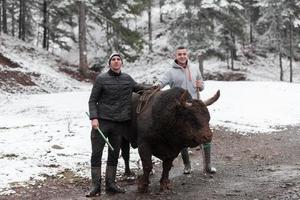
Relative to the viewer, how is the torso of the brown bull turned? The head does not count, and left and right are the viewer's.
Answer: facing the viewer and to the right of the viewer

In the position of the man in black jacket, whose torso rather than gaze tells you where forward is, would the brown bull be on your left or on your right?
on your left

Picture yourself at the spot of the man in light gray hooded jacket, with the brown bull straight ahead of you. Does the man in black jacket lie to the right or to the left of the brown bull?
right

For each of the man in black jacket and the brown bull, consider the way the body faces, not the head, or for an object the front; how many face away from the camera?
0

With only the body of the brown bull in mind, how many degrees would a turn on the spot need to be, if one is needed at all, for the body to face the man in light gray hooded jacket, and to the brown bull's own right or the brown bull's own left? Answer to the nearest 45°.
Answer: approximately 135° to the brown bull's own left

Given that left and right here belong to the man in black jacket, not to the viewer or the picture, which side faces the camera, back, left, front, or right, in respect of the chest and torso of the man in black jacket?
front

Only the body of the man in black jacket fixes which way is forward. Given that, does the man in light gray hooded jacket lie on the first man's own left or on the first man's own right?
on the first man's own left

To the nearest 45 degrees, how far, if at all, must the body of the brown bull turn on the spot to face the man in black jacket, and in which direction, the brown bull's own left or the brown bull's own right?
approximately 180°
